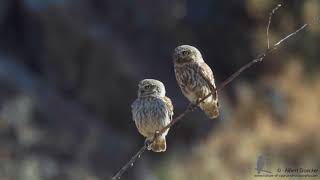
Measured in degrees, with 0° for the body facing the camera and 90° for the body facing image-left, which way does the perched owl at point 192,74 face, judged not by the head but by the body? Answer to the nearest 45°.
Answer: approximately 45°
